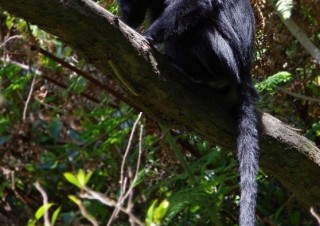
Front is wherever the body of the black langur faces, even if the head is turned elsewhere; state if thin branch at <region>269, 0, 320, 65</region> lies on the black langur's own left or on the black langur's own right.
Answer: on the black langur's own right
